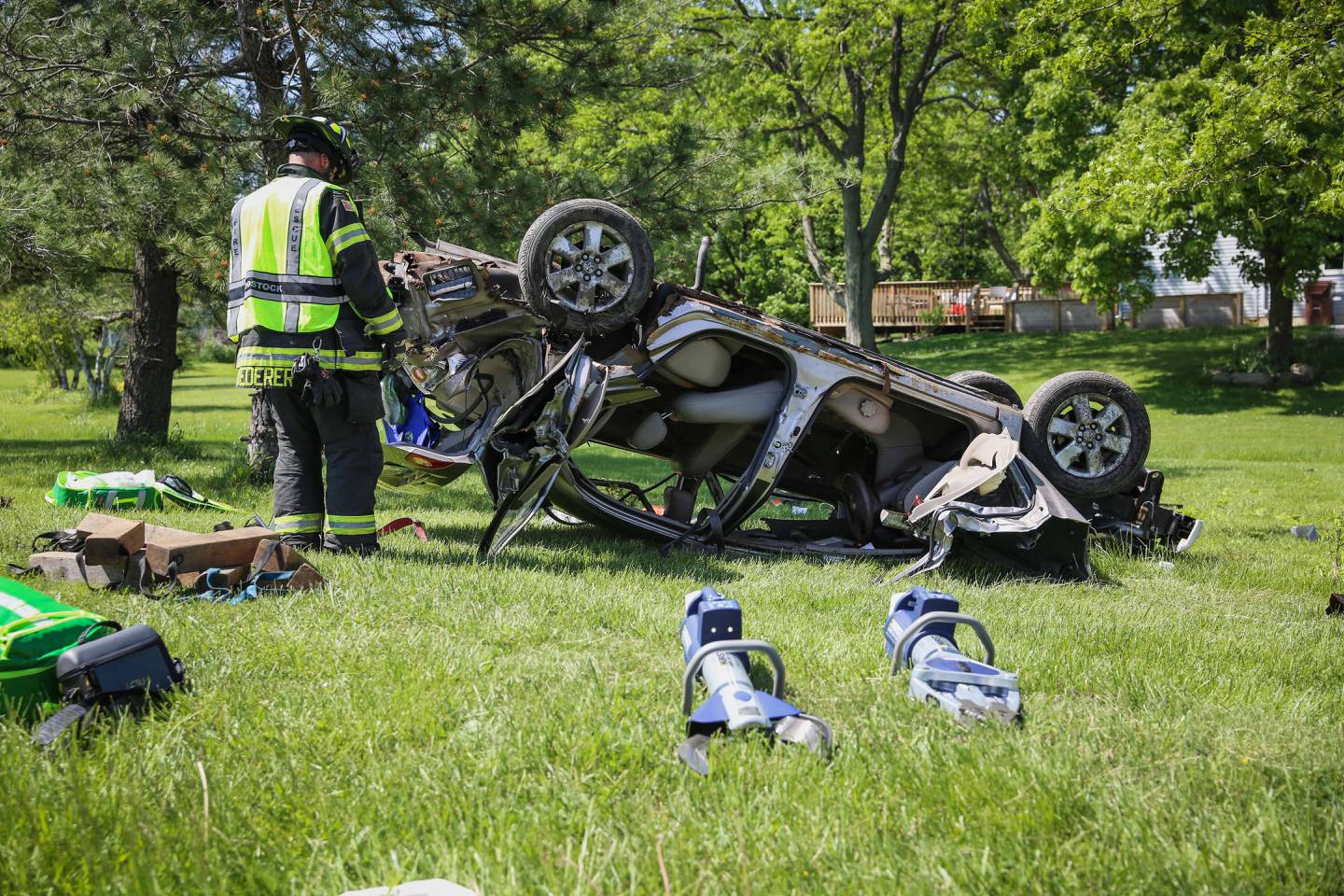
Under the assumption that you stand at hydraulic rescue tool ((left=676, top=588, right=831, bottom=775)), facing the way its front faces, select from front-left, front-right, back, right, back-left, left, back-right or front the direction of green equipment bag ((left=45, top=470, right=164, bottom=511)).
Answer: back-right

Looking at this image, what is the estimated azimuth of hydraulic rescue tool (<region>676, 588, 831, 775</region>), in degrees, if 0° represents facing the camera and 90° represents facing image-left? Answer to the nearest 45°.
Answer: approximately 0°

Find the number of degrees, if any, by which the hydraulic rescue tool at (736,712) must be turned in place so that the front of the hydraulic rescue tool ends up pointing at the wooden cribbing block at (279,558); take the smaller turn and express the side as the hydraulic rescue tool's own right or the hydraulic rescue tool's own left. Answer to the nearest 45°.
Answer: approximately 135° to the hydraulic rescue tool's own right

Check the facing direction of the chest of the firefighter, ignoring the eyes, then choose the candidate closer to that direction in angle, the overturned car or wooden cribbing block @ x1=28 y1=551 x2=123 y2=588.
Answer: the overturned car

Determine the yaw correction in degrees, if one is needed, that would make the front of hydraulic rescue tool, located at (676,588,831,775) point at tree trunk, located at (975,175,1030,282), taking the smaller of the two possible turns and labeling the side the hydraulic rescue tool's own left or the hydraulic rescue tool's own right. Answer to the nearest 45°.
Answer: approximately 180°

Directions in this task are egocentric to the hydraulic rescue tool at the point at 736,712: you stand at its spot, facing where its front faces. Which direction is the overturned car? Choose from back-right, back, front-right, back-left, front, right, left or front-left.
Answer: back

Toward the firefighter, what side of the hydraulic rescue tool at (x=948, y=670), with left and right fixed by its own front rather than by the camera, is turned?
back

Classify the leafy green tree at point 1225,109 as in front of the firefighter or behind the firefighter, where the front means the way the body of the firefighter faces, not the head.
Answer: in front

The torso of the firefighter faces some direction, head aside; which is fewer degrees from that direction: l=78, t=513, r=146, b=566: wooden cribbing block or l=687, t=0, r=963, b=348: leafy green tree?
the leafy green tree

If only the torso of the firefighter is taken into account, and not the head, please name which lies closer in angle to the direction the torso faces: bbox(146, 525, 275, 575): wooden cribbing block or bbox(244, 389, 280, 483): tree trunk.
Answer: the tree trunk

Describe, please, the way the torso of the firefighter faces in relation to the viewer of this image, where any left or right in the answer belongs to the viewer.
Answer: facing away from the viewer and to the right of the viewer

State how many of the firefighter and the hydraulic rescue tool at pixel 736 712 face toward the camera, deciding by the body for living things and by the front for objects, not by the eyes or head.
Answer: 1

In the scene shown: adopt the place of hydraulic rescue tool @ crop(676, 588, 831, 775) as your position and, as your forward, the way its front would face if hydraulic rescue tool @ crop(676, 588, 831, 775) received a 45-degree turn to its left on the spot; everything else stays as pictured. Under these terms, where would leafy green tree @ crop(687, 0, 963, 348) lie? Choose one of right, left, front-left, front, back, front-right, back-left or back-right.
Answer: back-left

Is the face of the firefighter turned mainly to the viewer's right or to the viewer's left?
to the viewer's right

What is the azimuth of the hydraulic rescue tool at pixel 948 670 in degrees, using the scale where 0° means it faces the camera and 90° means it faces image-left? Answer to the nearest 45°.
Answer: approximately 315°

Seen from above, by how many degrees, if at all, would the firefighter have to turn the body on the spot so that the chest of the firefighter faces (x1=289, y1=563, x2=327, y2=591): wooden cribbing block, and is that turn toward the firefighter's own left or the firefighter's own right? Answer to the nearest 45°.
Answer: approximately 135° to the firefighter's own right

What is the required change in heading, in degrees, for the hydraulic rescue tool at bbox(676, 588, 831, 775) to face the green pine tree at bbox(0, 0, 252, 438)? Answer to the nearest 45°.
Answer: approximately 135° to its right
